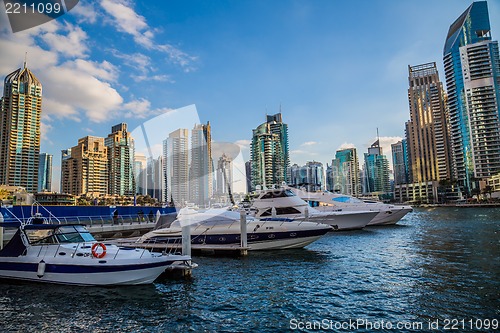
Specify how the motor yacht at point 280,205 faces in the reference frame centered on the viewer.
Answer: facing to the right of the viewer

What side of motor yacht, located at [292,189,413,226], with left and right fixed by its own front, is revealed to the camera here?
right

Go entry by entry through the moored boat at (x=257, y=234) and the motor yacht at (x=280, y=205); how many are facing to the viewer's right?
2

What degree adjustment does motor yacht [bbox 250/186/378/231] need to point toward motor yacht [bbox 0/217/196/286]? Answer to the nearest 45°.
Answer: approximately 90° to its right

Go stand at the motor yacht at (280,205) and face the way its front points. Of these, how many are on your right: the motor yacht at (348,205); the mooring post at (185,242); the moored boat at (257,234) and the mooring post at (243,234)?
3

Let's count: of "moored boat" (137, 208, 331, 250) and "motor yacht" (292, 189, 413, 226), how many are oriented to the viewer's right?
2

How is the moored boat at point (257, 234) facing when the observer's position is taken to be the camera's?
facing to the right of the viewer

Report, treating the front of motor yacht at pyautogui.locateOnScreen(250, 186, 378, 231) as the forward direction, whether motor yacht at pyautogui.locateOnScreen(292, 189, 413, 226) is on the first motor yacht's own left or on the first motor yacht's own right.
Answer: on the first motor yacht's own left
